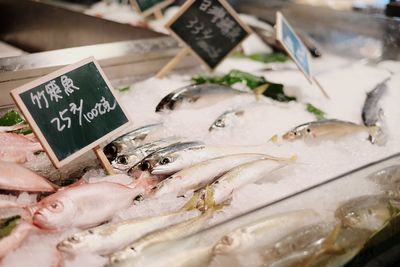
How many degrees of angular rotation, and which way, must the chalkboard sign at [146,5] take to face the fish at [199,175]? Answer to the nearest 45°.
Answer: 0° — it already faces it

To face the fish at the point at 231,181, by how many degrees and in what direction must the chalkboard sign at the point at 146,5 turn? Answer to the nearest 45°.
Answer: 0° — it already faces it

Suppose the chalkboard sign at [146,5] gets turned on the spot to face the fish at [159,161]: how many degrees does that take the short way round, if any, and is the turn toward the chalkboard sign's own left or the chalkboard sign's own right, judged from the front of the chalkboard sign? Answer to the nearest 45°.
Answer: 0° — it already faces it

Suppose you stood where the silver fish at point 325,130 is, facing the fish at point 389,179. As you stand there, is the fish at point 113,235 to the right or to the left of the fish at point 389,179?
right

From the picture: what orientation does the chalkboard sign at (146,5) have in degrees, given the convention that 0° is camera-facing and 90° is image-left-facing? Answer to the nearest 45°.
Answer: approximately 0°

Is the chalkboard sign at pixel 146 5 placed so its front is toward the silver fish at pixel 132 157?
yes
